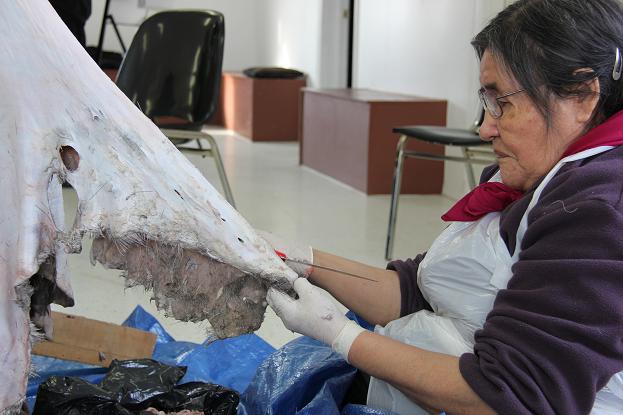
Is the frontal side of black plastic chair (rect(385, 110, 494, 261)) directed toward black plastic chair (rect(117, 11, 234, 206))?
yes

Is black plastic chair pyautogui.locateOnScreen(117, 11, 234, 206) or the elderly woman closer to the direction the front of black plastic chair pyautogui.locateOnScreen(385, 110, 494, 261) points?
the black plastic chair

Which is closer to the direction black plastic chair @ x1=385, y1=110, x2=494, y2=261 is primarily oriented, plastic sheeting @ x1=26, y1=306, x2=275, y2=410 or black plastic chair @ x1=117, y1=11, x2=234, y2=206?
the black plastic chair

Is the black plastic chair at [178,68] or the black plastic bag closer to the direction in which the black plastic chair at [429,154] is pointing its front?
the black plastic chair

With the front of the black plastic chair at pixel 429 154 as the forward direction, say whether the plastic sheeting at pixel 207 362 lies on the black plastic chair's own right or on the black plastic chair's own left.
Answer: on the black plastic chair's own left

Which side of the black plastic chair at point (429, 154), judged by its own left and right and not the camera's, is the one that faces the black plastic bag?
left

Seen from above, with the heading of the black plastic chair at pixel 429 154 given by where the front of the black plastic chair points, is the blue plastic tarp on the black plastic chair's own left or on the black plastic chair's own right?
on the black plastic chair's own left

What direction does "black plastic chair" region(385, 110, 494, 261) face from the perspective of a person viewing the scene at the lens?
facing to the left of the viewer

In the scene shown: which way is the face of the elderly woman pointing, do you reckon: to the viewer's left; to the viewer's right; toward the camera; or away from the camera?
to the viewer's left

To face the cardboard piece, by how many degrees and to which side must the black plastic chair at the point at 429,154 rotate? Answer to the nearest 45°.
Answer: approximately 90° to its left

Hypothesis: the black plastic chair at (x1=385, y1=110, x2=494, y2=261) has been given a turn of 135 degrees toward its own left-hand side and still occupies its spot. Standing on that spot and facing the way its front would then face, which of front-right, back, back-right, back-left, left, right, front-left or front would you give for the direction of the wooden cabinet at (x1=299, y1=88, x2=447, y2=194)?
back-left

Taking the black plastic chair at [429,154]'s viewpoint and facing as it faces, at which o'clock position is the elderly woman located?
The elderly woman is roughly at 9 o'clock from the black plastic chair.
